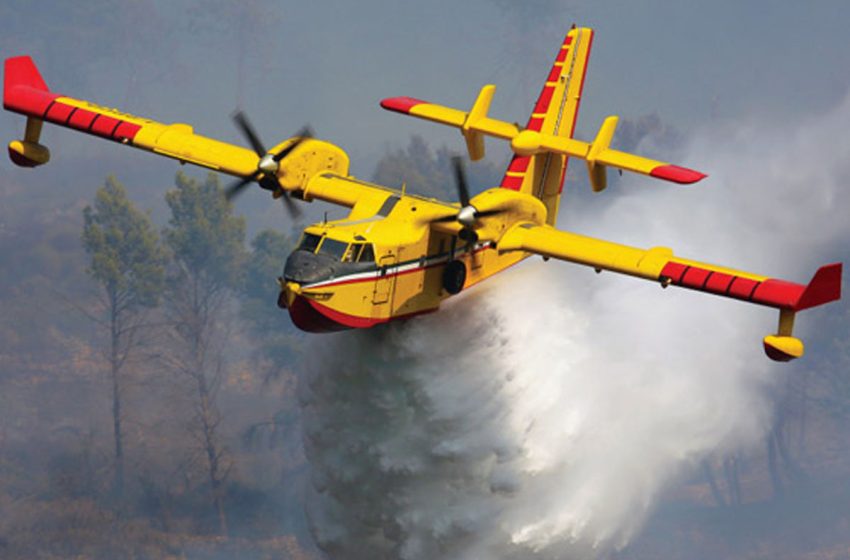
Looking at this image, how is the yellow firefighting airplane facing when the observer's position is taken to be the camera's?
facing the viewer and to the left of the viewer
